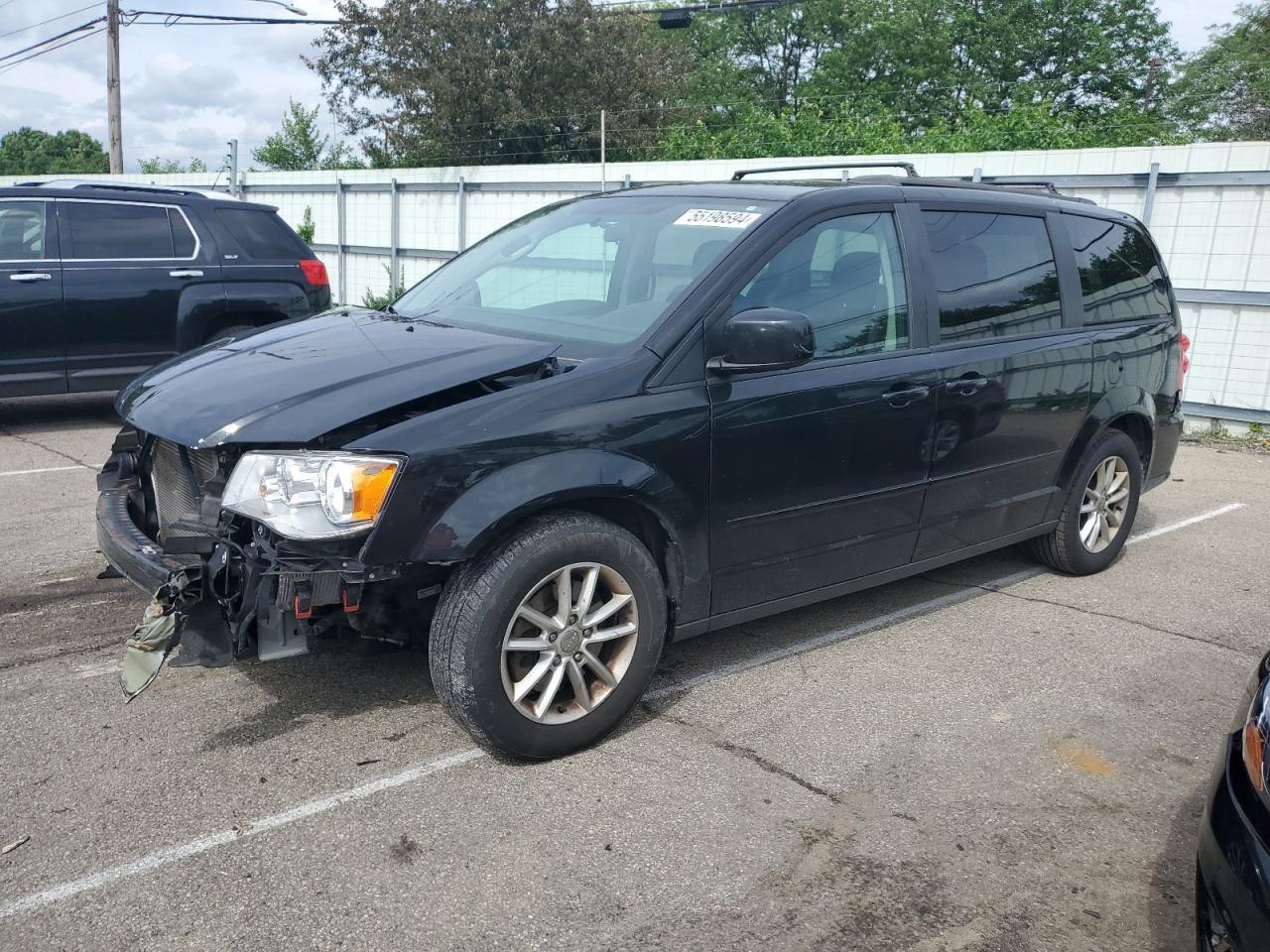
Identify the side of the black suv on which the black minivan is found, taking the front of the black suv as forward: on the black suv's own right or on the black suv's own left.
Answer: on the black suv's own left

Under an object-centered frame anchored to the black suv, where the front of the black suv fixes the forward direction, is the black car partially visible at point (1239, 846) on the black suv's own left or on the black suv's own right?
on the black suv's own left

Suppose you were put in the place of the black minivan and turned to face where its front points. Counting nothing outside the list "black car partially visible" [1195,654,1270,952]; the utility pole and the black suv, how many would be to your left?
1

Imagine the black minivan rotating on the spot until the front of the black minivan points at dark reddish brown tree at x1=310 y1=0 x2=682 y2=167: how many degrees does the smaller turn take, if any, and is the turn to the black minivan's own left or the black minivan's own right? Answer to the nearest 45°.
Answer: approximately 135° to the black minivan's own right

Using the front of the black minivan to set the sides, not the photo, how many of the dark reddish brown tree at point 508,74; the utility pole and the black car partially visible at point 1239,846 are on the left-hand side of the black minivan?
1

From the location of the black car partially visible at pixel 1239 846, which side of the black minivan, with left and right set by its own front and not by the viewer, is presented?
left

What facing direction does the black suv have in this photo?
to the viewer's left

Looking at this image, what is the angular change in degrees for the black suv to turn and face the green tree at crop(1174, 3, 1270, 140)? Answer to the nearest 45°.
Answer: approximately 135° to its right

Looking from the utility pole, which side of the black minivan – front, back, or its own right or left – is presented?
right
